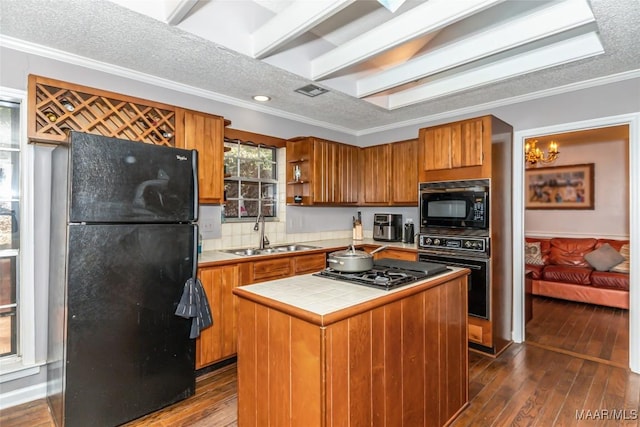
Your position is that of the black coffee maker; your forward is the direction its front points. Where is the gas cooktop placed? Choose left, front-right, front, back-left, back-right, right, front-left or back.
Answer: front-left

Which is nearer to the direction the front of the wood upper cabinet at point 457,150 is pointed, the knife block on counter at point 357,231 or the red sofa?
the knife block on counter

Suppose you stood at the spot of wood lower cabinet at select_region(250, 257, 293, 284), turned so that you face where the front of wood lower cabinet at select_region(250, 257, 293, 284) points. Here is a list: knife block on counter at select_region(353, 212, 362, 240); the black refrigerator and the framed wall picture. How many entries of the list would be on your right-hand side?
1

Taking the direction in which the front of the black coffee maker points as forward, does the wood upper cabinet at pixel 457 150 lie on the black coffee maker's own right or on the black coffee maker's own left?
on the black coffee maker's own left

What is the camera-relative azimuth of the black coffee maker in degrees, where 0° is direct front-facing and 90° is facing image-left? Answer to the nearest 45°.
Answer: approximately 45°

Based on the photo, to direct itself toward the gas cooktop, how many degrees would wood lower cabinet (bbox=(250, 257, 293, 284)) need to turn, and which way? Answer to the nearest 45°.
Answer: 0° — it already faces it
